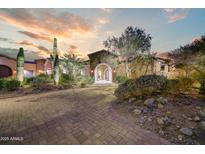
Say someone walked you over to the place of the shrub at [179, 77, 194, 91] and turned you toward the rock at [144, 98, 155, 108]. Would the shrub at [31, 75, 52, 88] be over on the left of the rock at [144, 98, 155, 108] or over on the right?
right

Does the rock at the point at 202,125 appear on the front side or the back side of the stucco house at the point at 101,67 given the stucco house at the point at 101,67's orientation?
on the front side

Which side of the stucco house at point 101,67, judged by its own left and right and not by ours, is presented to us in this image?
front

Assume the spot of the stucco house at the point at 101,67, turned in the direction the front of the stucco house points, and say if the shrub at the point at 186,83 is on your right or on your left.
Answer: on your left

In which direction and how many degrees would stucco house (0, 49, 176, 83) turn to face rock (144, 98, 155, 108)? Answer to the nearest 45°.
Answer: approximately 45° to its left

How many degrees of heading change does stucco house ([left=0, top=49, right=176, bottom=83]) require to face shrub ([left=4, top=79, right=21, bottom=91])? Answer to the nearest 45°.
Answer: approximately 90° to its right

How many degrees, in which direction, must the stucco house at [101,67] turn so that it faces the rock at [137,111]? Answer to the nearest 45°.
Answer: approximately 45° to its left

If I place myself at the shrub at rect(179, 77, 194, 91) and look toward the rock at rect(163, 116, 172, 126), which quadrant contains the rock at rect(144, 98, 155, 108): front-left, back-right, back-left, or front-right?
front-right

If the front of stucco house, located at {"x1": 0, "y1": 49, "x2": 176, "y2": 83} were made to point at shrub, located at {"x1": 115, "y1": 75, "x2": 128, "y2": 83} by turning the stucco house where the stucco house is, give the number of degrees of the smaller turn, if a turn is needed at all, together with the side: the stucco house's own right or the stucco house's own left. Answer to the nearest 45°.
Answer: approximately 45° to the stucco house's own left

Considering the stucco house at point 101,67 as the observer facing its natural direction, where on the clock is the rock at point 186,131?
The rock is roughly at 11 o'clock from the stucco house.
